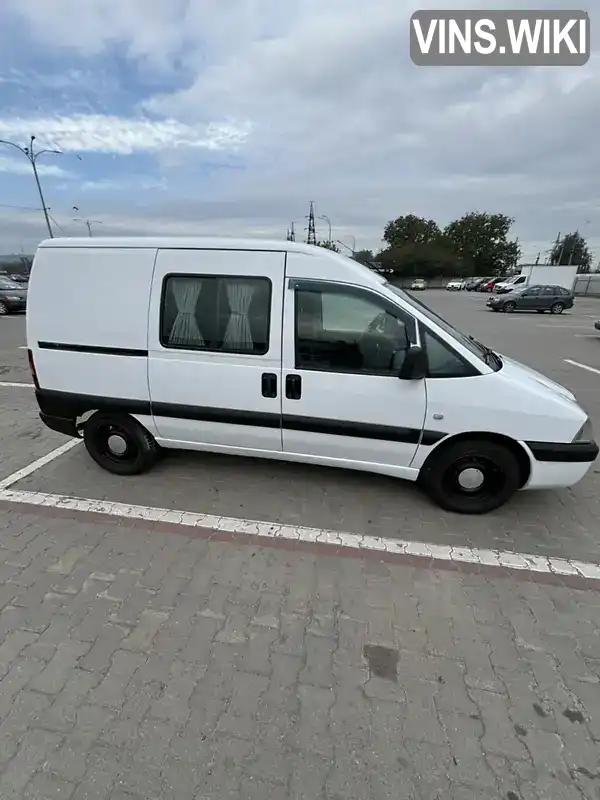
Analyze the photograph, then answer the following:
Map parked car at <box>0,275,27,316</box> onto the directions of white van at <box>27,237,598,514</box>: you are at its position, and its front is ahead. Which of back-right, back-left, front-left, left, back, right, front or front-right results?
back-left

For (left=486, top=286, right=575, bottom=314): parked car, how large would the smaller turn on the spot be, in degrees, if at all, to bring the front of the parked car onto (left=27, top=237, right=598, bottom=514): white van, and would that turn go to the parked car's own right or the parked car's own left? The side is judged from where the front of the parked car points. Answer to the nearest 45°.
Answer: approximately 90° to the parked car's own left

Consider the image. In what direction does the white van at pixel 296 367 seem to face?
to the viewer's right

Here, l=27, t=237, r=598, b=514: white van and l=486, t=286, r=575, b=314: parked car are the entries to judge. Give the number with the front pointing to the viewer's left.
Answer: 1

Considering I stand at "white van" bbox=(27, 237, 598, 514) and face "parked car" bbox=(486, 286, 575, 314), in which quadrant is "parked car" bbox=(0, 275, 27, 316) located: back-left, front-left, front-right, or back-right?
front-left

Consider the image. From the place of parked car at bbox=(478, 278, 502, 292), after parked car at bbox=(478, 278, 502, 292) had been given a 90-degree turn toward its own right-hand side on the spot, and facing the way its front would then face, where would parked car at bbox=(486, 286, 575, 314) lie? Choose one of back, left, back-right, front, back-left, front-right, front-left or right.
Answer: back-left

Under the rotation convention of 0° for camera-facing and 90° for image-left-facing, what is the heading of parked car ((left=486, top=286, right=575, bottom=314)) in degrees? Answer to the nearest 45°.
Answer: approximately 90°

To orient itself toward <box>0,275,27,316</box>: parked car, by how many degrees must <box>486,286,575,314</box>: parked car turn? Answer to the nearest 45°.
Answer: approximately 45° to its left

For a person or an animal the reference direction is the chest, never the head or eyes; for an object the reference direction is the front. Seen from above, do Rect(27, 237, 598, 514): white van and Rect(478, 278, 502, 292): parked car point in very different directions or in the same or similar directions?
very different directions

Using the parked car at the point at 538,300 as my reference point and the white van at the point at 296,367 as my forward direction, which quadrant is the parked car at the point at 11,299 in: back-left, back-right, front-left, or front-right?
front-right

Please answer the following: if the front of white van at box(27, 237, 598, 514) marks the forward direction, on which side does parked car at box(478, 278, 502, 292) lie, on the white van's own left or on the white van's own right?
on the white van's own left

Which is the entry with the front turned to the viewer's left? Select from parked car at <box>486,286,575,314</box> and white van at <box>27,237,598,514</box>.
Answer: the parked car

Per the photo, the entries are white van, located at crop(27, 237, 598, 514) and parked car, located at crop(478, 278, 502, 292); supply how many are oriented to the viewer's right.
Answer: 1

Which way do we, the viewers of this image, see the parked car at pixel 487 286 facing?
facing the viewer and to the left of the viewer

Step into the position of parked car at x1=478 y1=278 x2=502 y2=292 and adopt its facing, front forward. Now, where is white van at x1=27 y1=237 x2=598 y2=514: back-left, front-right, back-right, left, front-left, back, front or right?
front-left

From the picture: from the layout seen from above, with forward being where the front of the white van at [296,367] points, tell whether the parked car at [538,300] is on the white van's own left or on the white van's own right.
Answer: on the white van's own left
